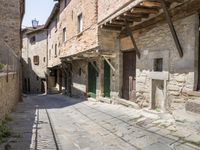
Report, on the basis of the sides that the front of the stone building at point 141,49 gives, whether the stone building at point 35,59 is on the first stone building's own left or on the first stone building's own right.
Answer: on the first stone building's own right

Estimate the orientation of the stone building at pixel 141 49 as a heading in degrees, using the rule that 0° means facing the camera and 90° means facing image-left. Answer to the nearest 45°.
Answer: approximately 45°
